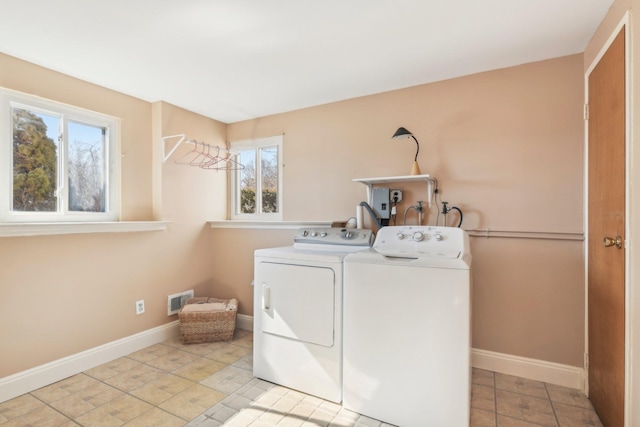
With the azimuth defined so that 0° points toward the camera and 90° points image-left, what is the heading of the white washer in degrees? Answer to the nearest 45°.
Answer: approximately 0°

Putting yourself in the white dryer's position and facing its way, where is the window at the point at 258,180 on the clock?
The window is roughly at 4 o'clock from the white dryer.

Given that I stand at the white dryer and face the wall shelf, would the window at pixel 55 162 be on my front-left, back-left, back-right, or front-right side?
back-left

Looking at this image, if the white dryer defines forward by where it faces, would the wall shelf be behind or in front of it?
behind

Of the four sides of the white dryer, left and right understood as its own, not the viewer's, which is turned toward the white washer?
left

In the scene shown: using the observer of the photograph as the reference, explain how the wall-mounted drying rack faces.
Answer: facing the viewer and to the right of the viewer

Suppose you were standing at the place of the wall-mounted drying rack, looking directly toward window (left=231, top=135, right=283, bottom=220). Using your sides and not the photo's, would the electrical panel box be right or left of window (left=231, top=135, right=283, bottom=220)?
right

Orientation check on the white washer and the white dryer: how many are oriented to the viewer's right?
0

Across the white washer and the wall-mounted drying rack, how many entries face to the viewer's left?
0

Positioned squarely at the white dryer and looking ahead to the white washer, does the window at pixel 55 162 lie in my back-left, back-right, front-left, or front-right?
back-right

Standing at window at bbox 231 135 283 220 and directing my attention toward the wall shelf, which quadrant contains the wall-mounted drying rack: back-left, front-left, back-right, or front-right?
back-right

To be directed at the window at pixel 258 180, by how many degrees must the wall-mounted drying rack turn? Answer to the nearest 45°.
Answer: approximately 45° to its left
